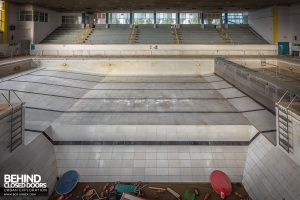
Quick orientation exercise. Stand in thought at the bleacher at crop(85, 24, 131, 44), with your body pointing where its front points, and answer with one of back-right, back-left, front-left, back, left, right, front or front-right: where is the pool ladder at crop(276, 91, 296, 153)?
front

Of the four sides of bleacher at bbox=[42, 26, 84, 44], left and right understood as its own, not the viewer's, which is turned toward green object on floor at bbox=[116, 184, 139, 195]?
front

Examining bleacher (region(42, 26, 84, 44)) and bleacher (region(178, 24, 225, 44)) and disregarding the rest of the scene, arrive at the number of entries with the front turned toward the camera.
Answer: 2

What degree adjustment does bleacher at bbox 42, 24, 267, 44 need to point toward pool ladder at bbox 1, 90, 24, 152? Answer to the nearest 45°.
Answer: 0° — it already faces it

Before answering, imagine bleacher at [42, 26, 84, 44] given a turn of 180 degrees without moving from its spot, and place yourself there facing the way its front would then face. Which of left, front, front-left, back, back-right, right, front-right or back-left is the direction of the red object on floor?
back

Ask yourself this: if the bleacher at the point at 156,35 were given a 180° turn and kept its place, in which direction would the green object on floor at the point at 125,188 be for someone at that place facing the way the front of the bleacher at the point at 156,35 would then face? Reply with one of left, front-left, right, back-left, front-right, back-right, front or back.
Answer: back

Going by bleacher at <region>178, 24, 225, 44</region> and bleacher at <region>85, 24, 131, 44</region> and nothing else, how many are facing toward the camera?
2

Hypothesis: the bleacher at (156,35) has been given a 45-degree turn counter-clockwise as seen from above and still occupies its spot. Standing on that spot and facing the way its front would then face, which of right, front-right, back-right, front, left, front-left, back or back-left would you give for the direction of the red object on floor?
front-right

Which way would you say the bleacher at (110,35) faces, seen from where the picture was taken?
facing the viewer

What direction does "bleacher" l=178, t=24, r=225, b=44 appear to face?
toward the camera

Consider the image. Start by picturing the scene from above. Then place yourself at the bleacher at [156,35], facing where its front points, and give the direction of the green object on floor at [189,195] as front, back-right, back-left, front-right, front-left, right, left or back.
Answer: front
